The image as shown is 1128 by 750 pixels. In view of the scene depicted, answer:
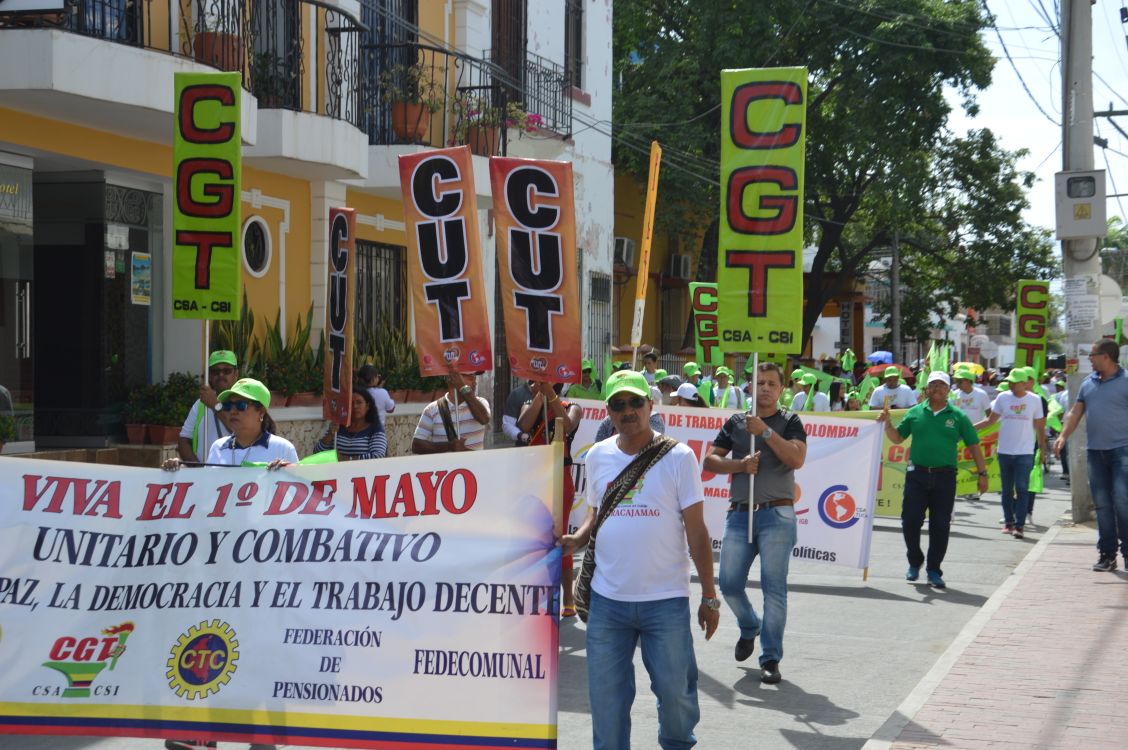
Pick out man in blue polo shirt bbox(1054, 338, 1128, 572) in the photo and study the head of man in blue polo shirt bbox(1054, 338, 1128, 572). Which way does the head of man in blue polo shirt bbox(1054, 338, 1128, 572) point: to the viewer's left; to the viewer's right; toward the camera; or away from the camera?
to the viewer's left

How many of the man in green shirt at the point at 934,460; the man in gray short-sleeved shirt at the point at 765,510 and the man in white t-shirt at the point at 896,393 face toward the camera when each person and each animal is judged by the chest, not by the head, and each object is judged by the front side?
3

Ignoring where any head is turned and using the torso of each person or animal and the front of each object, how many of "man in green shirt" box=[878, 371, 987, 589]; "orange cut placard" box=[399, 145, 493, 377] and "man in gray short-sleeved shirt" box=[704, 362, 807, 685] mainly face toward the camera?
3

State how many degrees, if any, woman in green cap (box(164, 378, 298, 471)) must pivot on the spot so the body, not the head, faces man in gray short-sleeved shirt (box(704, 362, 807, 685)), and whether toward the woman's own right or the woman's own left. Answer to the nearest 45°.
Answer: approximately 135° to the woman's own left

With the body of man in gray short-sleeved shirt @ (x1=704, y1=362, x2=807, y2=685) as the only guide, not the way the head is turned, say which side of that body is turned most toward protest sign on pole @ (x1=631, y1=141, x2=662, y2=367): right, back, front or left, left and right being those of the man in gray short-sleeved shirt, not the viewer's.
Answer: back

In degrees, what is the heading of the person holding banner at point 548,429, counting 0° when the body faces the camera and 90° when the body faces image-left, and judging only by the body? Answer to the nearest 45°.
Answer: approximately 0°

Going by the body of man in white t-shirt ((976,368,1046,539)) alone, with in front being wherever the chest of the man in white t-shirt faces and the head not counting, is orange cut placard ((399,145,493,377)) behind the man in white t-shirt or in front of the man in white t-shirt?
in front

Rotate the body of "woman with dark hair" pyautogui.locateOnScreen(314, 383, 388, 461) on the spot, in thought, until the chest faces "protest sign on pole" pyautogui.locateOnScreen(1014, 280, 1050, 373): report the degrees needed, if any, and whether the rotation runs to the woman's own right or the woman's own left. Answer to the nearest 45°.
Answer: approximately 180°
